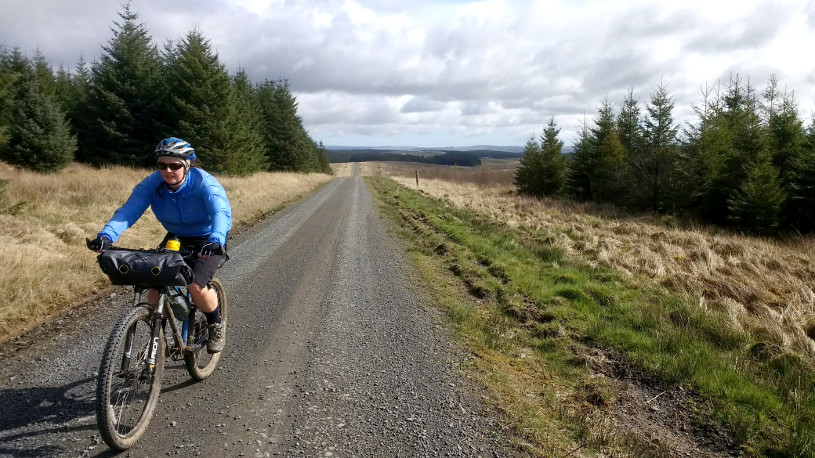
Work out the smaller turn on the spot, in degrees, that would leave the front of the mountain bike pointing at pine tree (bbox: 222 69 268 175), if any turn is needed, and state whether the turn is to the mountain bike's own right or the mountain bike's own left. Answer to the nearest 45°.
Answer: approximately 135° to the mountain bike's own right

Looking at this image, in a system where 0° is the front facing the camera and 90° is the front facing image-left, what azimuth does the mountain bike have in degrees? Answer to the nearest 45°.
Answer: approximately 45°

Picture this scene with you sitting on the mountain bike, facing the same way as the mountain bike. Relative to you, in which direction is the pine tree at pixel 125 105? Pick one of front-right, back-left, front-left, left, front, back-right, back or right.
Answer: back-right

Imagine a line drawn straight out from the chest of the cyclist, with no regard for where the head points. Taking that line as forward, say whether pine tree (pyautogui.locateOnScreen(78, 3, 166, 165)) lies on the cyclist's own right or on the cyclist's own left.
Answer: on the cyclist's own right

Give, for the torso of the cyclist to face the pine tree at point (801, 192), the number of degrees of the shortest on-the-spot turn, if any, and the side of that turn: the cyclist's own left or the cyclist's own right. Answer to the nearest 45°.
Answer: approximately 135° to the cyclist's own left

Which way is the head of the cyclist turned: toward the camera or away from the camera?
toward the camera

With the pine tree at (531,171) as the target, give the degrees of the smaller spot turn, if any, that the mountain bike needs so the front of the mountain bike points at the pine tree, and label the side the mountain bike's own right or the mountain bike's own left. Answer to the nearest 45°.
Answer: approximately 180°

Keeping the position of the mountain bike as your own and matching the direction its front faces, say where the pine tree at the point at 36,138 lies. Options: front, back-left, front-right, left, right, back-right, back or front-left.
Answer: back-right

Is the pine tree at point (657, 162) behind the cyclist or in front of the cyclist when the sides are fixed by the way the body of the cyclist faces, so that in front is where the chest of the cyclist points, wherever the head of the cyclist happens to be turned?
behind

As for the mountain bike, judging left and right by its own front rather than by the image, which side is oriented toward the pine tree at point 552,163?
back

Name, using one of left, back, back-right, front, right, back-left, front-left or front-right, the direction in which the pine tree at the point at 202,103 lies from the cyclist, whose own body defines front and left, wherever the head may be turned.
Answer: back-right
